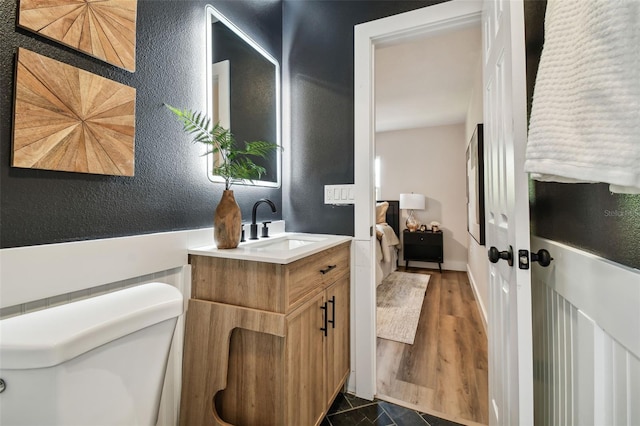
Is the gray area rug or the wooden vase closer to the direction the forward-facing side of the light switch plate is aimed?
the wooden vase

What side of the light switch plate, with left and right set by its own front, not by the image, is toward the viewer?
front

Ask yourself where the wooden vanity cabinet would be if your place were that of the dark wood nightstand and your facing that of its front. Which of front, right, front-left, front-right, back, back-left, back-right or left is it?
front

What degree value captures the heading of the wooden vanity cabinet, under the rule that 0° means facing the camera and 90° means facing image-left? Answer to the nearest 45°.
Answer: approximately 315°

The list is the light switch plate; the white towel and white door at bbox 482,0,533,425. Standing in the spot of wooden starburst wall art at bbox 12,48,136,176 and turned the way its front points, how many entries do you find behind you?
0

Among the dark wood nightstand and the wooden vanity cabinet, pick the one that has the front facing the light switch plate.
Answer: the dark wood nightstand

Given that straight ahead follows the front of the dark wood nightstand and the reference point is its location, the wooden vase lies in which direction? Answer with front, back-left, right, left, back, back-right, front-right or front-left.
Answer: front

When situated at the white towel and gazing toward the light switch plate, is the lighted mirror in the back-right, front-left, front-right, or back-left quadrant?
front-left

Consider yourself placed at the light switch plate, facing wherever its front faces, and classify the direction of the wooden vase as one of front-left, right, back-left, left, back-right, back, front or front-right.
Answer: front-right

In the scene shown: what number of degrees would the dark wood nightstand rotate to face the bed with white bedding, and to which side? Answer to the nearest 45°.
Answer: approximately 45° to its right

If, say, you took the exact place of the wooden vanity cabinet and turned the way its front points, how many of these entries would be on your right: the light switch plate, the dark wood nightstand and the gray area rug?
0

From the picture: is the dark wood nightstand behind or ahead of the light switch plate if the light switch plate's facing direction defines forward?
behind

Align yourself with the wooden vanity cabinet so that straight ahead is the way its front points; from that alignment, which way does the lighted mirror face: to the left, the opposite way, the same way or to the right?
the same way

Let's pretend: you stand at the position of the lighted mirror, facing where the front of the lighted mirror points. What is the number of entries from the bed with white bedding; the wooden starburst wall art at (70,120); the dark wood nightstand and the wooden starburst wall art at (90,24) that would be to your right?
2

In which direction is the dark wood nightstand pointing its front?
toward the camera

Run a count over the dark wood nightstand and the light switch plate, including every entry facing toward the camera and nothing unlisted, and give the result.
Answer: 2
